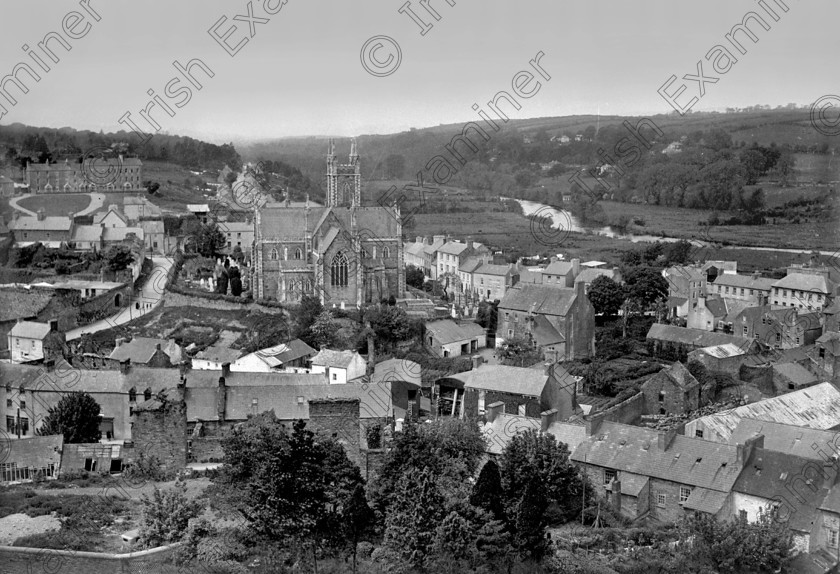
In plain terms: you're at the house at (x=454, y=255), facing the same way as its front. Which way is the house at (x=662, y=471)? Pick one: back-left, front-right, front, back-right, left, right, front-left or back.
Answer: front-left

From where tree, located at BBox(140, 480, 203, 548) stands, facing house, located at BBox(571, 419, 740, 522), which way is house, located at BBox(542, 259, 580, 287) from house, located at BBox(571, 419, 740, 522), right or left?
left

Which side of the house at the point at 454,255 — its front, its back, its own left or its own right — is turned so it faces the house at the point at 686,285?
left

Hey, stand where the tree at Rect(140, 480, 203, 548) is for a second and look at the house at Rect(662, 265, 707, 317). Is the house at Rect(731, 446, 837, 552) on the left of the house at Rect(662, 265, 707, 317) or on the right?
right

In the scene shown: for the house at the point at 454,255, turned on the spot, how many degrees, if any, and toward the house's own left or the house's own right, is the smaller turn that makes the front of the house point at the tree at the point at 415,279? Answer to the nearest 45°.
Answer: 0° — it already faces it

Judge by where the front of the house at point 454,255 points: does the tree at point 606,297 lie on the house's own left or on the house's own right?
on the house's own left

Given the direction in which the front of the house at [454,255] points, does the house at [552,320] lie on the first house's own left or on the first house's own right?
on the first house's own left

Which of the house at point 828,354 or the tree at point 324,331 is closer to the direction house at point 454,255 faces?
the tree

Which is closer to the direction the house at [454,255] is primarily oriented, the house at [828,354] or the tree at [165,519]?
the tree

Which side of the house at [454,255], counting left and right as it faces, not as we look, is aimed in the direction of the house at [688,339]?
left

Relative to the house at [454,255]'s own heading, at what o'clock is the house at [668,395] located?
the house at [668,395] is roughly at 10 o'clock from the house at [454,255].

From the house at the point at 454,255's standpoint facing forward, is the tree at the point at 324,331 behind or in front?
in front

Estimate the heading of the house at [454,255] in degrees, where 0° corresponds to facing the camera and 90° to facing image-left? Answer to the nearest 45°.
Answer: approximately 45°

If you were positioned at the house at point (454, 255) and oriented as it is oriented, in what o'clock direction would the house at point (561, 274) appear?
the house at point (561, 274) is roughly at 9 o'clock from the house at point (454, 255).
